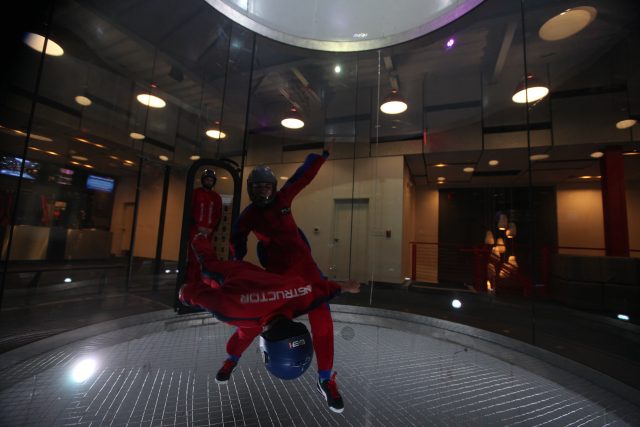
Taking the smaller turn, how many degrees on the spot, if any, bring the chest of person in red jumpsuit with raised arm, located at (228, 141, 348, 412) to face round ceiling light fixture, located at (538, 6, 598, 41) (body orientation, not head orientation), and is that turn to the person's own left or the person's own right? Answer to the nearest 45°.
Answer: approximately 90° to the person's own left

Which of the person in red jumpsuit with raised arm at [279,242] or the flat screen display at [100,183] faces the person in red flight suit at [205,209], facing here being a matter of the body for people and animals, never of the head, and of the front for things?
the flat screen display

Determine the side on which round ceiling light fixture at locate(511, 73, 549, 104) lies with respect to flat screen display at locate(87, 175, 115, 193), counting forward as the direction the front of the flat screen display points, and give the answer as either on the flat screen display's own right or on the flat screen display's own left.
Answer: on the flat screen display's own left

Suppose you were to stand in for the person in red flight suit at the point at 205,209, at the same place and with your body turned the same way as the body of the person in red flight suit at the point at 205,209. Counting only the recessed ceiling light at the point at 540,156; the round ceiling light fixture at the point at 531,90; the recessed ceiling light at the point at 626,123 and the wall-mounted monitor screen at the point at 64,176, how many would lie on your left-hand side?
3

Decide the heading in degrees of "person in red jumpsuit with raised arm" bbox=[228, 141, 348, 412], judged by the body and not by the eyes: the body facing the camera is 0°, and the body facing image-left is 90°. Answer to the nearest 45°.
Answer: approximately 0°

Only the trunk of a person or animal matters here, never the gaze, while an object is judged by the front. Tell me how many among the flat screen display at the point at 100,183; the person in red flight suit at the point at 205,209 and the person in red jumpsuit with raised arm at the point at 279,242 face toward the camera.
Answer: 3

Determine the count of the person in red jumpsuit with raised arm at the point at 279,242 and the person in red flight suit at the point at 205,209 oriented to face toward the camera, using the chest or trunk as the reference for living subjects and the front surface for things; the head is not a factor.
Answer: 2

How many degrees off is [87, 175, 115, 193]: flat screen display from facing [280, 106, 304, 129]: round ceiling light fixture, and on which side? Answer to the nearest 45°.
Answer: approximately 45° to its left

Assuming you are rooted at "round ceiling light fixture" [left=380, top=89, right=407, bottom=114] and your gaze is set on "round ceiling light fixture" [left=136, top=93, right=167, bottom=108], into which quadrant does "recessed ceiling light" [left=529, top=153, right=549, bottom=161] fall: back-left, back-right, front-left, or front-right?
back-right

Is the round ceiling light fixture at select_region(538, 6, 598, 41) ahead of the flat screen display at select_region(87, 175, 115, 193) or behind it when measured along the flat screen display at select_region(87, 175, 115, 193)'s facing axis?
ahead

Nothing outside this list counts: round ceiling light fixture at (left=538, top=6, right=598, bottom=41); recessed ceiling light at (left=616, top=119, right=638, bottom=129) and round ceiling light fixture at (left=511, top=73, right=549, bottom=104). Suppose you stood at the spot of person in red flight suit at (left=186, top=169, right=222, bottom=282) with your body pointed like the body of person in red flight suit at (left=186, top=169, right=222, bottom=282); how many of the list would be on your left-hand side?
3

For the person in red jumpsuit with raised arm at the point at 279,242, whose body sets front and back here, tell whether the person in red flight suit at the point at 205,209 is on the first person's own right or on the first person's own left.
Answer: on the first person's own right

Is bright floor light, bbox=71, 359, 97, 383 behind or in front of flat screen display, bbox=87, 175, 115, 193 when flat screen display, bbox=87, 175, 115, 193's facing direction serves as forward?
in front
